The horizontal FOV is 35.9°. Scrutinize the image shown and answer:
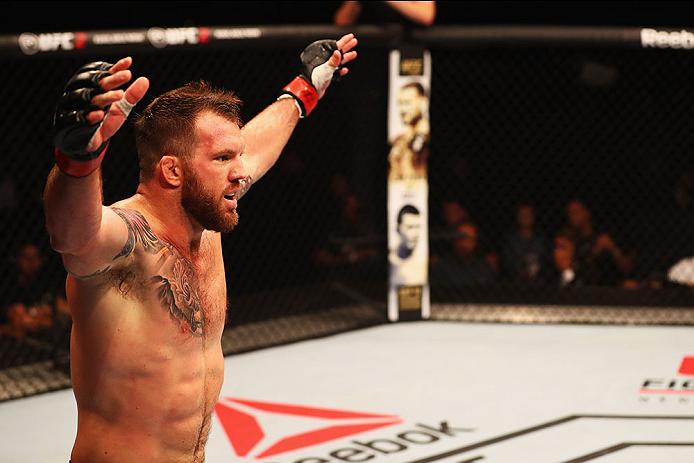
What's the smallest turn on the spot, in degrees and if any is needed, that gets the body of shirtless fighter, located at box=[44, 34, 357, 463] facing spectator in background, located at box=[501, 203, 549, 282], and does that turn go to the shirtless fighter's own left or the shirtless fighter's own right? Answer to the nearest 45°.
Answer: approximately 90° to the shirtless fighter's own left

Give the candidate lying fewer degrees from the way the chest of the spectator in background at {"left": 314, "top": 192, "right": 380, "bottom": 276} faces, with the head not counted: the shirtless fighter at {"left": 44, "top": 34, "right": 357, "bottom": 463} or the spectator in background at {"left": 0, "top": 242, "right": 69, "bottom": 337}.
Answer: the shirtless fighter

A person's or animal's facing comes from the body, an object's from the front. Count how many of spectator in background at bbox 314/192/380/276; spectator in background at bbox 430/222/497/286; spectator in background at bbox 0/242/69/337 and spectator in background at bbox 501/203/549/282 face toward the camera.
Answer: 4

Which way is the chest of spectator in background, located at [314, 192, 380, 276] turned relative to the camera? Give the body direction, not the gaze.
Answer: toward the camera

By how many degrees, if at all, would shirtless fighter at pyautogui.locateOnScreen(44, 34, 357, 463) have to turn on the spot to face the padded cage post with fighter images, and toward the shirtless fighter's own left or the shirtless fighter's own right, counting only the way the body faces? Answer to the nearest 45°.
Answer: approximately 135° to the shirtless fighter's own left

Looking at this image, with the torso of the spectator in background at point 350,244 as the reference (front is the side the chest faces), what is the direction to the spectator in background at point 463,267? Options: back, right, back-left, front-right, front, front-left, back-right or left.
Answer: left

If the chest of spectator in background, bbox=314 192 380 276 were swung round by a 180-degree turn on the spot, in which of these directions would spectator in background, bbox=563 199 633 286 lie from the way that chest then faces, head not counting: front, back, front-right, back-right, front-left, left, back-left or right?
right

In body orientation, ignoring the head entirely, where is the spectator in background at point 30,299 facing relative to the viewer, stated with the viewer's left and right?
facing the viewer

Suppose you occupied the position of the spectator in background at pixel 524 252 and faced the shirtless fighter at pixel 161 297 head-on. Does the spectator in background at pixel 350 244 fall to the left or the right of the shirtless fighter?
right

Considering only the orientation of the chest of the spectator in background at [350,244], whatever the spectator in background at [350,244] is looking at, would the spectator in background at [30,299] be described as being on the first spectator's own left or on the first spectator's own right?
on the first spectator's own right

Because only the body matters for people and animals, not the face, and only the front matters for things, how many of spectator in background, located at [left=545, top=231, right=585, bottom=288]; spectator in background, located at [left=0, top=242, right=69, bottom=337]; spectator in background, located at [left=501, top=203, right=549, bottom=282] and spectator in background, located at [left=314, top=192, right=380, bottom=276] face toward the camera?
4

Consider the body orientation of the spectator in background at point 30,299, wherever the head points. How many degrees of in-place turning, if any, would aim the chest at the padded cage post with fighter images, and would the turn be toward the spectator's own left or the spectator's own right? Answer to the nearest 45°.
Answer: approximately 90° to the spectator's own left

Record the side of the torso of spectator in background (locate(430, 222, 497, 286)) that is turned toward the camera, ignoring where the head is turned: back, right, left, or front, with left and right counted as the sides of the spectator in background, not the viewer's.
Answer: front

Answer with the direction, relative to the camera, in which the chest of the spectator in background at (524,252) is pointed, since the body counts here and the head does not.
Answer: toward the camera
